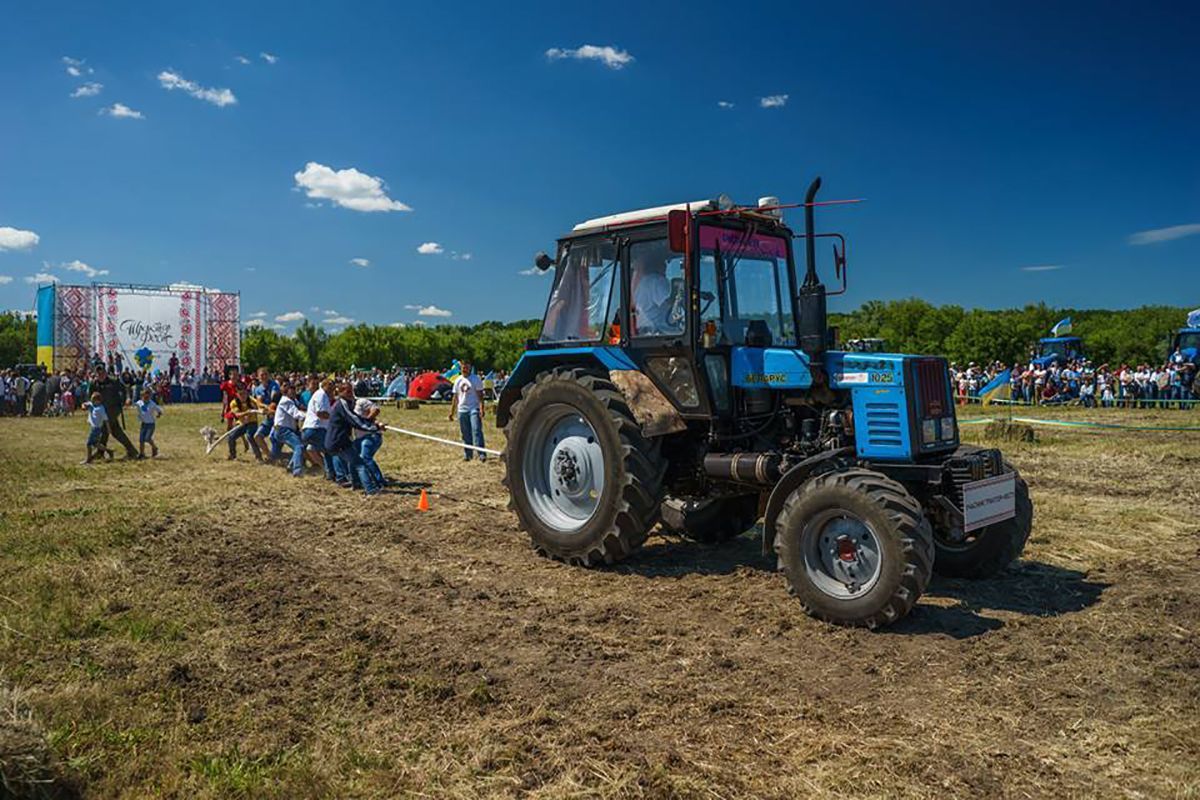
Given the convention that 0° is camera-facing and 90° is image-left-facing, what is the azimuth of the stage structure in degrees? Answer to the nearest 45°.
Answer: approximately 0°

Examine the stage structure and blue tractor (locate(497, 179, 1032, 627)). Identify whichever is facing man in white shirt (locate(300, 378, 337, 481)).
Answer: the stage structure

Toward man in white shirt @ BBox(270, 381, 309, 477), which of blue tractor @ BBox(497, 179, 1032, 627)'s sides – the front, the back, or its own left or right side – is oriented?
back

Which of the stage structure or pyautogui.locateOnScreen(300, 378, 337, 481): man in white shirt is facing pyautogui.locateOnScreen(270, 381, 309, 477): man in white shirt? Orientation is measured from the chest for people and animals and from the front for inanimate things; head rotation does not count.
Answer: the stage structure

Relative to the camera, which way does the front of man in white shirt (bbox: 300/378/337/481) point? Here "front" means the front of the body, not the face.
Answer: to the viewer's right

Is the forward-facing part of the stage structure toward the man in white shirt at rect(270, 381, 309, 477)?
yes

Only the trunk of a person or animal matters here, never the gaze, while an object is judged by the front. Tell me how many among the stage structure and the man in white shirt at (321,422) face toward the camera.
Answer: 1

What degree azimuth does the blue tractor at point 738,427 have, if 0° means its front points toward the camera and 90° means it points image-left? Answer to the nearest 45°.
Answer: approximately 315°

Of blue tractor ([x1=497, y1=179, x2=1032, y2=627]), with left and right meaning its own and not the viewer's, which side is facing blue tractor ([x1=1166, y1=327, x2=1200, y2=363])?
left

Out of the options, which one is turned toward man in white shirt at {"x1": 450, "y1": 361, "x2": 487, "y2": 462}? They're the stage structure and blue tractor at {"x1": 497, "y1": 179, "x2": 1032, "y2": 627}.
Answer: the stage structure

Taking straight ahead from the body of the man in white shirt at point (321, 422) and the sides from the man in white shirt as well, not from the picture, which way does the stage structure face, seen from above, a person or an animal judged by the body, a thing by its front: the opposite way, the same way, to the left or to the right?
to the right

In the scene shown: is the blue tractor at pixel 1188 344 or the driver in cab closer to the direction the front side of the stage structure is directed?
the driver in cab

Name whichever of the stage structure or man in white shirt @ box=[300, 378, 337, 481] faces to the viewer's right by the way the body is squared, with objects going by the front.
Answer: the man in white shirt
